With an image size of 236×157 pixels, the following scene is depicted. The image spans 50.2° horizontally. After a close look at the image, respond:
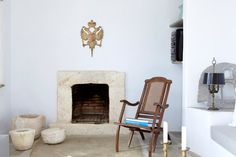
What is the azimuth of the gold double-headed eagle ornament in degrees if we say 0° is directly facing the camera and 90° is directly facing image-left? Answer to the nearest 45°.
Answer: approximately 0°

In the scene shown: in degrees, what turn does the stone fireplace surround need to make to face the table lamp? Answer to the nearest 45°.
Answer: approximately 45° to its left

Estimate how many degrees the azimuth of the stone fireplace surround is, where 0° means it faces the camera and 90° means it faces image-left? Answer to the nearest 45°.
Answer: approximately 0°

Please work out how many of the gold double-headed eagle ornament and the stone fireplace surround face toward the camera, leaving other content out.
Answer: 2
